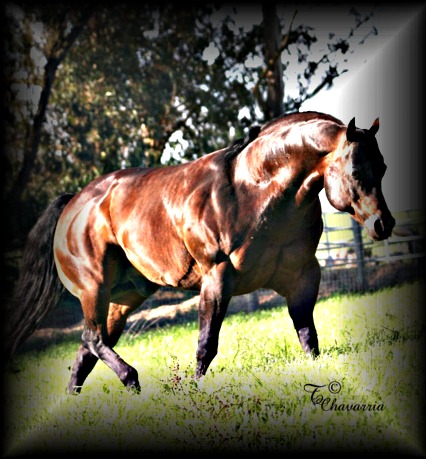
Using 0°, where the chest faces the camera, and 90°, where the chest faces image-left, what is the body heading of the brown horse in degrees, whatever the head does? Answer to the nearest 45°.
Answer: approximately 315°
